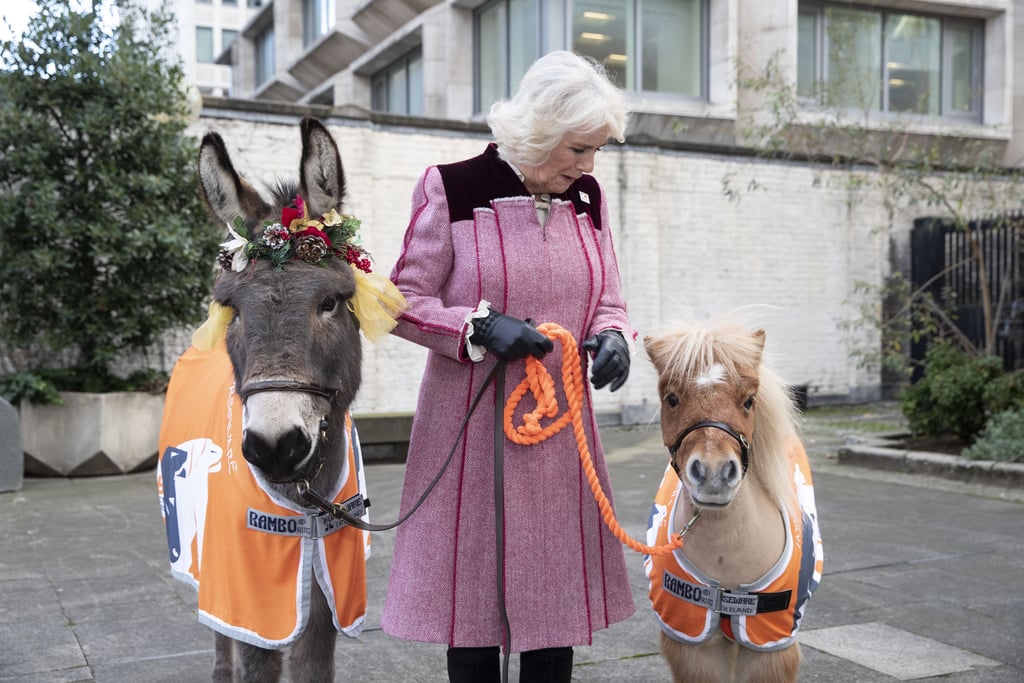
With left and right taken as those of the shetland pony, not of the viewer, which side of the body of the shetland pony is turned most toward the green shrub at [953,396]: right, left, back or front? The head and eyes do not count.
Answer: back

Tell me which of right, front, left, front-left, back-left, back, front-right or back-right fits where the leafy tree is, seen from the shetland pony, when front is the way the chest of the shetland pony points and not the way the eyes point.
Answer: back-right

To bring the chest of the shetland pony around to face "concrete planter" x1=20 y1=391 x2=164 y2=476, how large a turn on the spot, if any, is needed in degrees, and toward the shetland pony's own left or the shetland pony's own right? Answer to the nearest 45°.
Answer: approximately 135° to the shetland pony's own right

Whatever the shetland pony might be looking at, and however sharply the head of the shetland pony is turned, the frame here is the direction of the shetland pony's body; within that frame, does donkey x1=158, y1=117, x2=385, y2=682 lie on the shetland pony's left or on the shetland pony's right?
on the shetland pony's right

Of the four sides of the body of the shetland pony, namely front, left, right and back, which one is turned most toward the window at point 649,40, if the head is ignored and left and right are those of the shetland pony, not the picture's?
back

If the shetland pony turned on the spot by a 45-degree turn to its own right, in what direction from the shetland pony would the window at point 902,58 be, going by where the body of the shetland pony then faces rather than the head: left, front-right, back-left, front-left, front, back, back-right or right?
back-right

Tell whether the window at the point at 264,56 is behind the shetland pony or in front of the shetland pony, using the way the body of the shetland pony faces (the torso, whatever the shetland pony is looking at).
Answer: behind

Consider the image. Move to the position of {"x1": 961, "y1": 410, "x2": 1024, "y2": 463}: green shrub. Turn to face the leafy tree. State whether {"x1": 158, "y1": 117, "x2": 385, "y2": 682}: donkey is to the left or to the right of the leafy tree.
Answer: left

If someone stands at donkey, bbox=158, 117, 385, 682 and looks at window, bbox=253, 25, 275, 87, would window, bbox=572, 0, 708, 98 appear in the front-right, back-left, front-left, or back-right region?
front-right

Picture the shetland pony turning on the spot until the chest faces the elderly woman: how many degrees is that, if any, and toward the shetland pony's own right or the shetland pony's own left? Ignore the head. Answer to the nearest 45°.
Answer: approximately 45° to the shetland pony's own right

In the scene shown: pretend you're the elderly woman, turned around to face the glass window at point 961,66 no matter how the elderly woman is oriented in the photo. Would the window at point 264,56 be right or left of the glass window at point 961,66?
left

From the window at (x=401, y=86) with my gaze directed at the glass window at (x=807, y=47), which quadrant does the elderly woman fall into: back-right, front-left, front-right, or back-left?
front-right

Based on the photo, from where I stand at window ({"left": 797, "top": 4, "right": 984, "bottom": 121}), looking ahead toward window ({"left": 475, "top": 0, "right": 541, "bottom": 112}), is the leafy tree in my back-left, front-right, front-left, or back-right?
front-left

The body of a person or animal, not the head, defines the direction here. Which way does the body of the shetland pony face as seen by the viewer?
toward the camera

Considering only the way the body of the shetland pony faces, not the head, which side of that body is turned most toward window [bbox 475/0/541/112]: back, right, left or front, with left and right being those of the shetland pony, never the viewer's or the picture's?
back

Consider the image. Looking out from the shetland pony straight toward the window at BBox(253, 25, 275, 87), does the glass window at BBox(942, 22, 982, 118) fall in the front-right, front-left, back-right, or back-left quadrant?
front-right

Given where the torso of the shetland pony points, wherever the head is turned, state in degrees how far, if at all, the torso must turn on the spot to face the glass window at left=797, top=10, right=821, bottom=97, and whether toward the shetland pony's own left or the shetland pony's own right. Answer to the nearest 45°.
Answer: approximately 180°

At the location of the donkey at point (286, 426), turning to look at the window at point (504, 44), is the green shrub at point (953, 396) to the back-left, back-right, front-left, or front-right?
front-right
